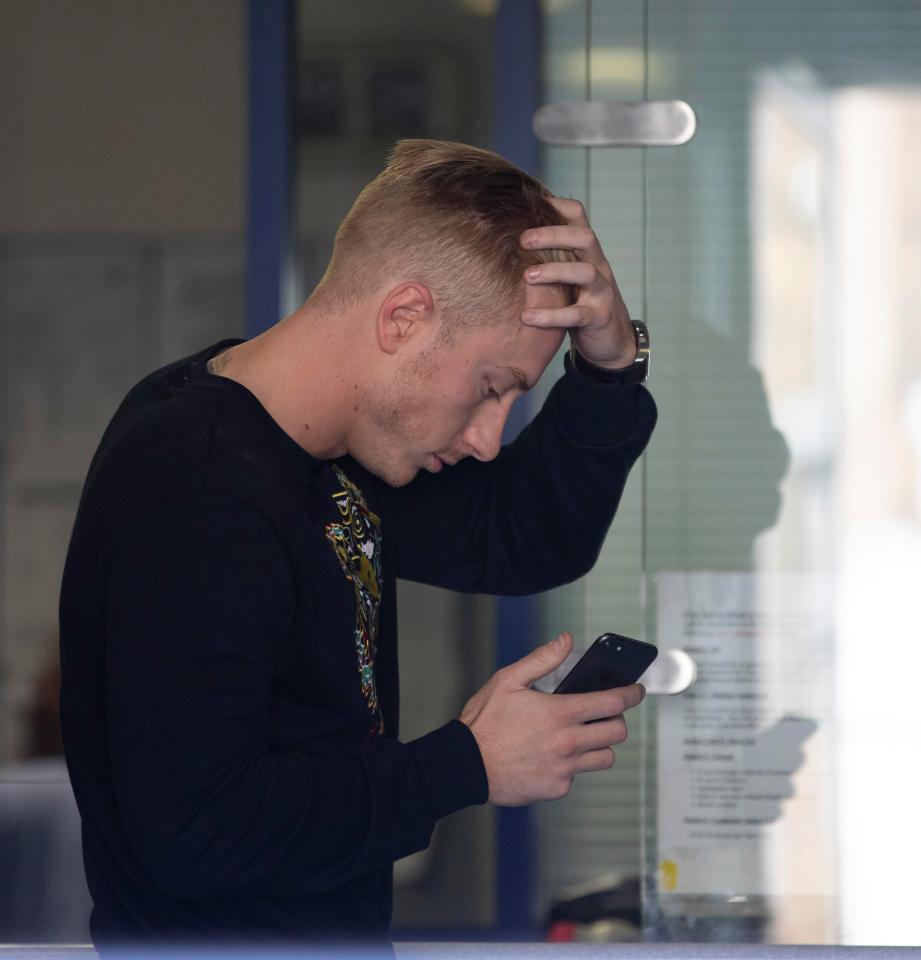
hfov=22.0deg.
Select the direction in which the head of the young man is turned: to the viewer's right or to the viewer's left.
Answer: to the viewer's right

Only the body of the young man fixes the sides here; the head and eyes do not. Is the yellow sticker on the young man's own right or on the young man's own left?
on the young man's own left

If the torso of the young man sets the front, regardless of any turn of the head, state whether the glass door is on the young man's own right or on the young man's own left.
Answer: on the young man's own left

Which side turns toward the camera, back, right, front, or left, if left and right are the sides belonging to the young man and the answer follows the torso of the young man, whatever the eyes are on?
right
